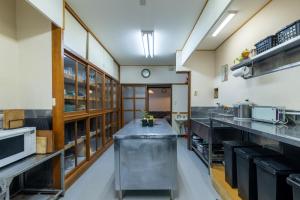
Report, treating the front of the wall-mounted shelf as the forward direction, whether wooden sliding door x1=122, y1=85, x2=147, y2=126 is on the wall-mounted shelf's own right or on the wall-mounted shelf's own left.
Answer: on the wall-mounted shelf's own right

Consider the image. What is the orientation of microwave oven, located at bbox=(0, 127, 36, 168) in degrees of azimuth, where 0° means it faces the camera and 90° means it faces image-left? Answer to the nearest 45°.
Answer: approximately 315°

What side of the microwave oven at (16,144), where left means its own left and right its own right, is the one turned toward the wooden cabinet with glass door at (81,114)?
left

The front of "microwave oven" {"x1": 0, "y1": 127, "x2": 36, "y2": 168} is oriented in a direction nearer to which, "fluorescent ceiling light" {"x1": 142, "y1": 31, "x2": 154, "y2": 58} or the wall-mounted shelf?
the wall-mounted shelf

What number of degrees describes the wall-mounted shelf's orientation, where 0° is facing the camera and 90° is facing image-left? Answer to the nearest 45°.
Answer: approximately 45°

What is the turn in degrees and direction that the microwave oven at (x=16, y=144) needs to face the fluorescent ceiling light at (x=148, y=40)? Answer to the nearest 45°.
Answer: approximately 90° to its left

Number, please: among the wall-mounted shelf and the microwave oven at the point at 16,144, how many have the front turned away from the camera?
0

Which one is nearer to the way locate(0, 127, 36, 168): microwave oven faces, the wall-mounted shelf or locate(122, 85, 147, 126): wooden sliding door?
the wall-mounted shelf

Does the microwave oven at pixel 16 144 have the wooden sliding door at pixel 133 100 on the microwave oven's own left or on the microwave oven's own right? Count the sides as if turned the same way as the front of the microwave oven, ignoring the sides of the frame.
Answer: on the microwave oven's own left
